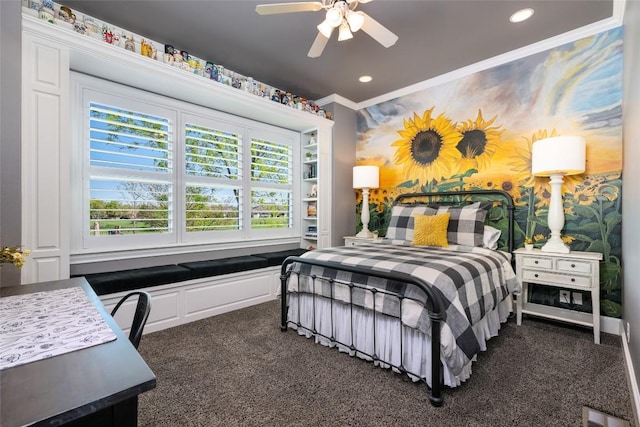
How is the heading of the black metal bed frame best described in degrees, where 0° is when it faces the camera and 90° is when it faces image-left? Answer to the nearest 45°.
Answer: approximately 45°

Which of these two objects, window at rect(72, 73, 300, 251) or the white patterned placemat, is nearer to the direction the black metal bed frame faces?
the white patterned placemat

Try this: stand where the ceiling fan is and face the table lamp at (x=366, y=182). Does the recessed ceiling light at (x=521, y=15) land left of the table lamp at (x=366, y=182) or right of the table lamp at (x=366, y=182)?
right

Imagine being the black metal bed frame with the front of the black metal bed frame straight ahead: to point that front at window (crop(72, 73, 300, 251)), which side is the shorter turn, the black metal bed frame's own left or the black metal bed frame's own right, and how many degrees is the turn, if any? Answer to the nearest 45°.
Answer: approximately 45° to the black metal bed frame's own right

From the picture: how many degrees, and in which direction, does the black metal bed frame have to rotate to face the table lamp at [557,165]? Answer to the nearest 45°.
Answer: approximately 180°

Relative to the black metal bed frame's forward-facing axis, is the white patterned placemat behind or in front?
in front

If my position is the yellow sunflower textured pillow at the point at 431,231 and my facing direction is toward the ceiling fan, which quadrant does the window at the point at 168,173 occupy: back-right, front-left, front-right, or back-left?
front-right

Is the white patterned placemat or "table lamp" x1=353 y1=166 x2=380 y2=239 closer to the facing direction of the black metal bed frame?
the white patterned placemat
